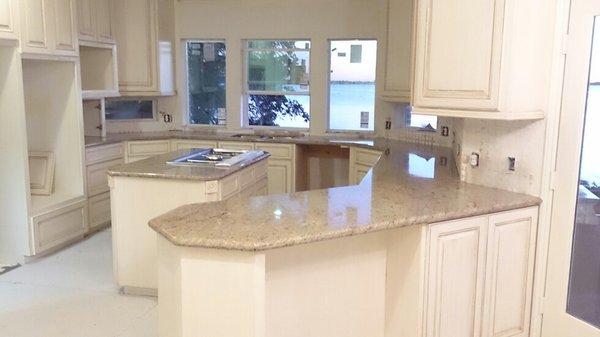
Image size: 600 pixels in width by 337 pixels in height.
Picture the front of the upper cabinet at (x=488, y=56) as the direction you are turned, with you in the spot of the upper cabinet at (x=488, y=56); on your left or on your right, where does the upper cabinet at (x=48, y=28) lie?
on your right

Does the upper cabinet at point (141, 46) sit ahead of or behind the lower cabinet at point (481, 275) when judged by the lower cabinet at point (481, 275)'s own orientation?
behind

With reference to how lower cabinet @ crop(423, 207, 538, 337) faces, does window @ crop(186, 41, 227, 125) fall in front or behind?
behind

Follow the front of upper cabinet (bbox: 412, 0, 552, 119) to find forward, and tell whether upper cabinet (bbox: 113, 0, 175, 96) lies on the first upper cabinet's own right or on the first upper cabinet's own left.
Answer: on the first upper cabinet's own right

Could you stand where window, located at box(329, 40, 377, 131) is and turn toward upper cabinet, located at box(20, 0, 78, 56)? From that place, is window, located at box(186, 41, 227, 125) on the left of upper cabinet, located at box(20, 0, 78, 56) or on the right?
right

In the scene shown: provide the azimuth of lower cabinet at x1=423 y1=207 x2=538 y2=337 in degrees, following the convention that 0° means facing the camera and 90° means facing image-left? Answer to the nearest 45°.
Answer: approximately 315°

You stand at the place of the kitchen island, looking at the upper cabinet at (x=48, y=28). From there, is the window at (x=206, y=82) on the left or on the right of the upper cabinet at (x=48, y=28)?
right

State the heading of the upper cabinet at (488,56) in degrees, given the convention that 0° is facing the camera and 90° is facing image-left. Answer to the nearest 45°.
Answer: approximately 45°

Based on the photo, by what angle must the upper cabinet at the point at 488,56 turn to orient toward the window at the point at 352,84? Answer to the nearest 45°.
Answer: approximately 90° to its right

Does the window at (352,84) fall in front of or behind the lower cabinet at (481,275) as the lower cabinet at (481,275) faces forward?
behind
